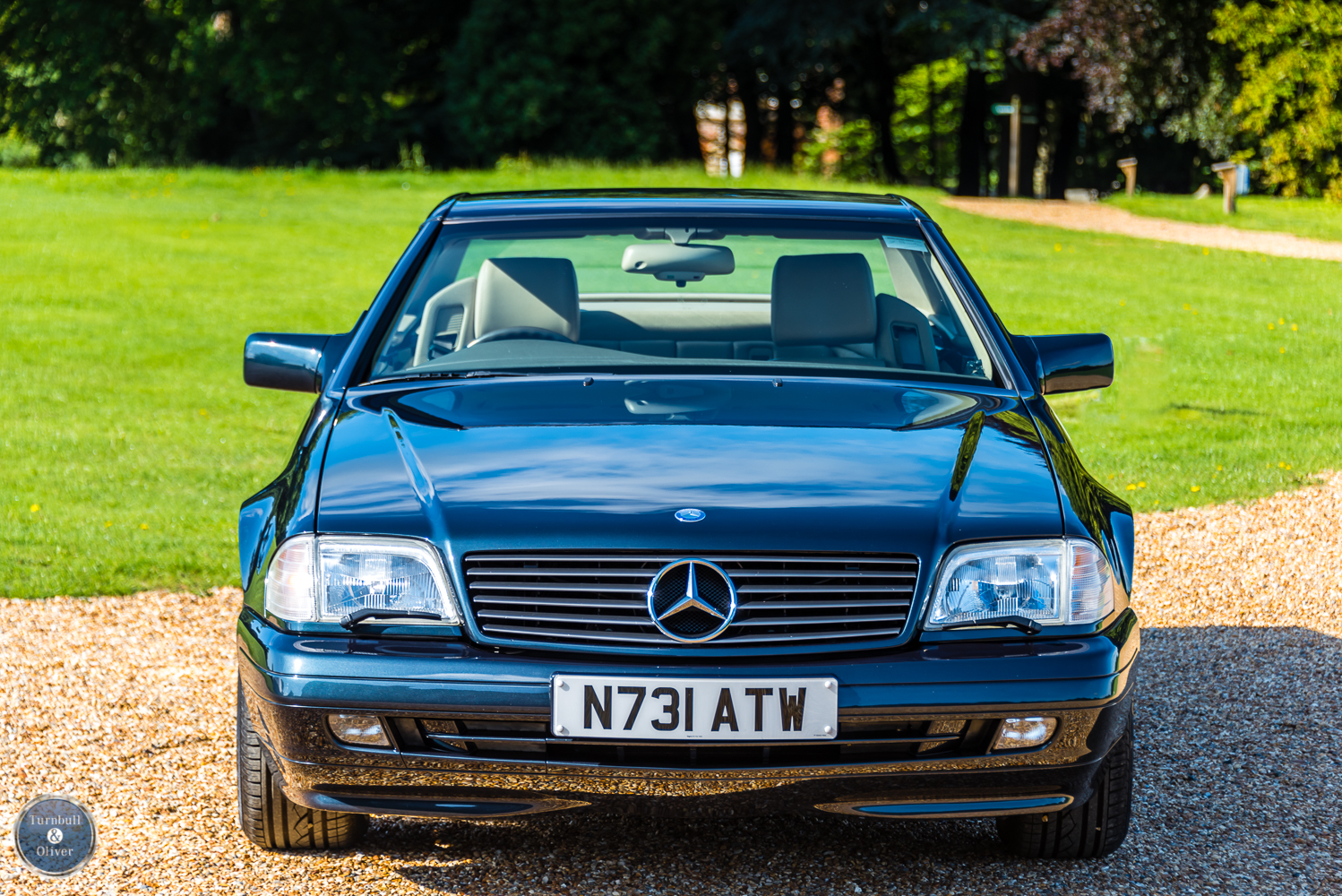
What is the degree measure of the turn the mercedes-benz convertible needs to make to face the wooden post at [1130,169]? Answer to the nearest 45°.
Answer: approximately 180°

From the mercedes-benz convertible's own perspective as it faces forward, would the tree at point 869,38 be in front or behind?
behind

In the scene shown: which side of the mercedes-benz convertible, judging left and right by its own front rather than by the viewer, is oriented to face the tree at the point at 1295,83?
back

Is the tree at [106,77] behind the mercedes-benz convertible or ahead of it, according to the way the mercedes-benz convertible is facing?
behind

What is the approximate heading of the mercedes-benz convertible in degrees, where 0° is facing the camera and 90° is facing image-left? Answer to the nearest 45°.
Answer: approximately 0°

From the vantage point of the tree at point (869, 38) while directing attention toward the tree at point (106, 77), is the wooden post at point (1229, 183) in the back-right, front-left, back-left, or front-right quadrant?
back-left

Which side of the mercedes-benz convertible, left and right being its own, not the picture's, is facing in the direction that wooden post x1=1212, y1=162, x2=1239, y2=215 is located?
back

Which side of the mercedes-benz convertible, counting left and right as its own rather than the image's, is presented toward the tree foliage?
back
